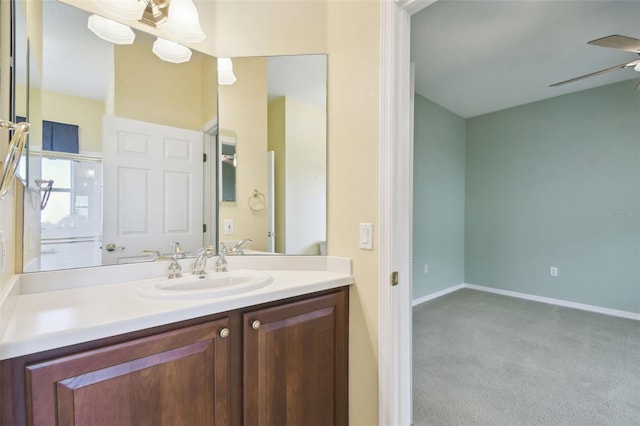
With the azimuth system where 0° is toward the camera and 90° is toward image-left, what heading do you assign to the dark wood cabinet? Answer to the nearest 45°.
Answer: approximately 315°

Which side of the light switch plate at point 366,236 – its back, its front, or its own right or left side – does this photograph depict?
front

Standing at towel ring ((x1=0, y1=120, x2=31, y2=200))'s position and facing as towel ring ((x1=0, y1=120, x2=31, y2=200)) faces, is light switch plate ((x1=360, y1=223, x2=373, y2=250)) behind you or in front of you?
in front

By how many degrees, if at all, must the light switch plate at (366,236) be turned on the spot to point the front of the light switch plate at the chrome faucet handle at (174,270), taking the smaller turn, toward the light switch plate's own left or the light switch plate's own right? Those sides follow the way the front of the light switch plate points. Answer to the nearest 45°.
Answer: approximately 90° to the light switch plate's own right

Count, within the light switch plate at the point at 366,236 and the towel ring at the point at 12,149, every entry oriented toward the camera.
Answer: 1

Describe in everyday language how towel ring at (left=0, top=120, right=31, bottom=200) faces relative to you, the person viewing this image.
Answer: facing to the right of the viewer

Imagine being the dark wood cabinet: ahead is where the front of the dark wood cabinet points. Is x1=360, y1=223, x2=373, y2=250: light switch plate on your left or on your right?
on your left

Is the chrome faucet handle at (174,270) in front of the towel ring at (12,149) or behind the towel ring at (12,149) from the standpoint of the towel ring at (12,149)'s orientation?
in front
